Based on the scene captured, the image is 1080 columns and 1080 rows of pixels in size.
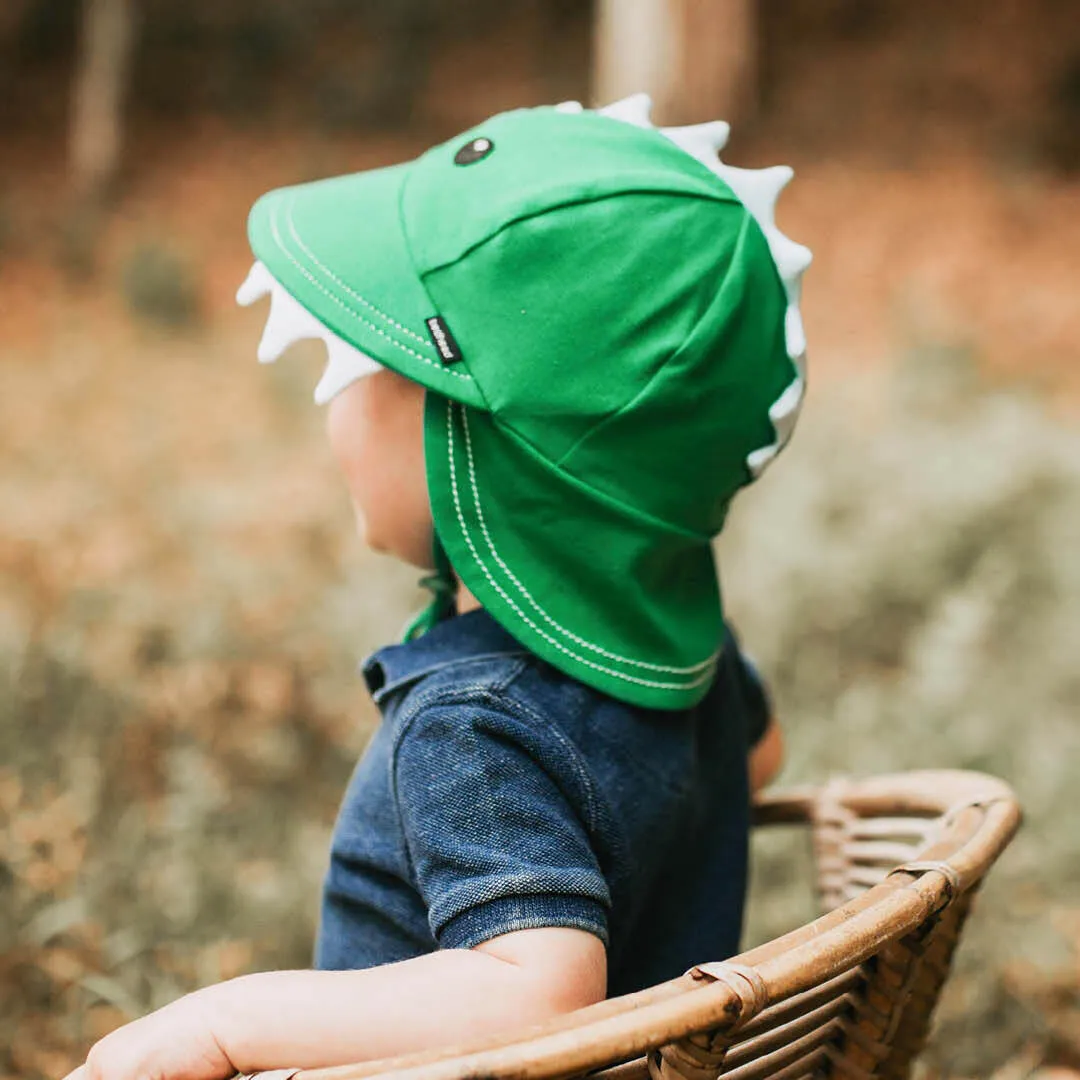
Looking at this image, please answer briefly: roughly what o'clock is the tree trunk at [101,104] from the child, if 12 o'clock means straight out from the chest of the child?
The tree trunk is roughly at 1 o'clock from the child.

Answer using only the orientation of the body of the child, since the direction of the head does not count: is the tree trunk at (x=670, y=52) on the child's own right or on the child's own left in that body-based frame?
on the child's own right

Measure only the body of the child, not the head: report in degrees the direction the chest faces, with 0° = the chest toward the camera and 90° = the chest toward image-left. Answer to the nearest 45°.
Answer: approximately 135°

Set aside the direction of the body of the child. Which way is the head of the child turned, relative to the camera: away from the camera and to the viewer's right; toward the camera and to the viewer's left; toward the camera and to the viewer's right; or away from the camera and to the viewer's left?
away from the camera and to the viewer's left
